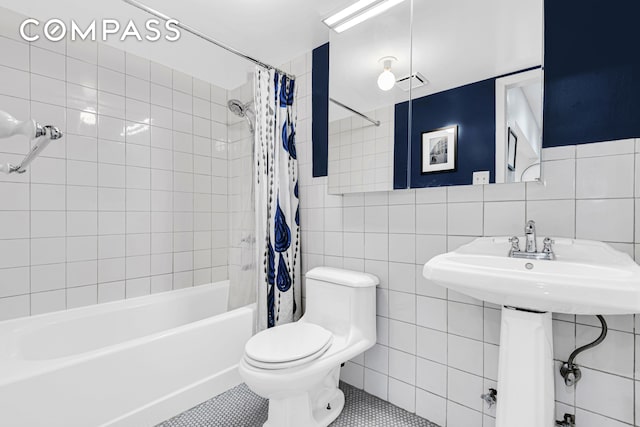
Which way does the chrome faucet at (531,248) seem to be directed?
toward the camera

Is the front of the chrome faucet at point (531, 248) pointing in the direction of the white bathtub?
no

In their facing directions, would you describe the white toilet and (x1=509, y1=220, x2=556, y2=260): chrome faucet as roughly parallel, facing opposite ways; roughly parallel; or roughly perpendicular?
roughly parallel

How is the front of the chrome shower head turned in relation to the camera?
facing the viewer and to the left of the viewer

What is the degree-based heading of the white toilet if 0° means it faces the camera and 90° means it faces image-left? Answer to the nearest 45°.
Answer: approximately 45°

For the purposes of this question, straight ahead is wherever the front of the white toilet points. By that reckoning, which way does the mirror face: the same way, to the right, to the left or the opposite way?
the same way

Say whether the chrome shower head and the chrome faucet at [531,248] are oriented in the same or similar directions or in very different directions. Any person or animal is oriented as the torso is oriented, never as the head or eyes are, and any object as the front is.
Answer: same or similar directions

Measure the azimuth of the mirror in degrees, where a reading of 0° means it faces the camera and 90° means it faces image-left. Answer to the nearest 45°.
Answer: approximately 45°

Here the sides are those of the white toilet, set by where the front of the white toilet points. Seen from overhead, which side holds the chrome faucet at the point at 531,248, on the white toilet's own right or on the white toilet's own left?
on the white toilet's own left

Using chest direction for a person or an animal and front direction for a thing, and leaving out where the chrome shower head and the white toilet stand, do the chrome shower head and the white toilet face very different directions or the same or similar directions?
same or similar directions

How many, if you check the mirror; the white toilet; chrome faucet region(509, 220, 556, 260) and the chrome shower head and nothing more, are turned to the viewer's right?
0

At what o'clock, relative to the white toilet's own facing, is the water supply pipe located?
The water supply pipe is roughly at 8 o'clock from the white toilet.

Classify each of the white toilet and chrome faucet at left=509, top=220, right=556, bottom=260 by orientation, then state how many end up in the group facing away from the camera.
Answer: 0

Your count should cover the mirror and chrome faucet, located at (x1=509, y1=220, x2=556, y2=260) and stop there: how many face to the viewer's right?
0

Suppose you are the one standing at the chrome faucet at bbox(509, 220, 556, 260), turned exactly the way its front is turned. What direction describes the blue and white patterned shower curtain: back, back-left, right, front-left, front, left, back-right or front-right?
right

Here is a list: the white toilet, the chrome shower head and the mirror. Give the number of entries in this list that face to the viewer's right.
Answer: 0
